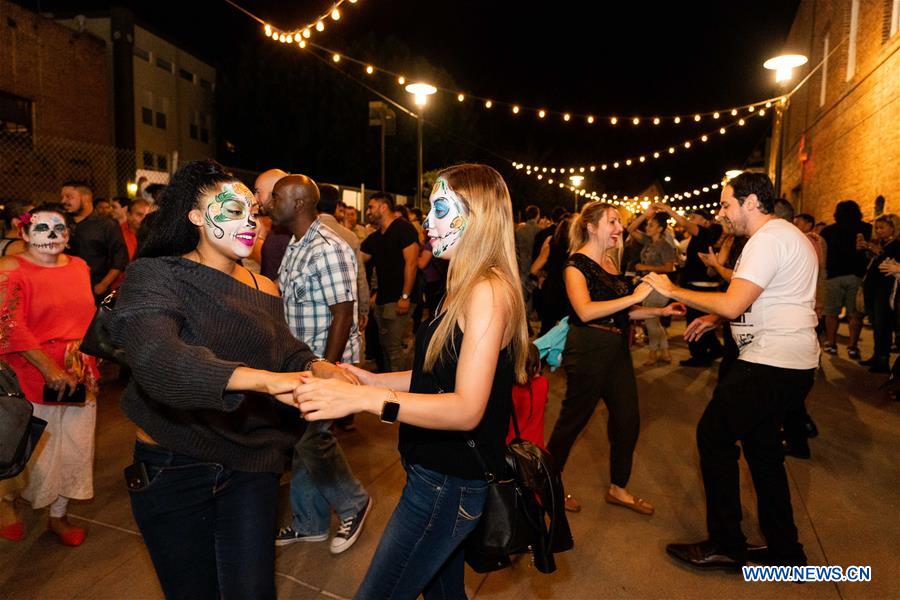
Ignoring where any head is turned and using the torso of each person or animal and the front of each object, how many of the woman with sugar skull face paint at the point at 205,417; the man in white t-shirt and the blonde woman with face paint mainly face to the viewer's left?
2

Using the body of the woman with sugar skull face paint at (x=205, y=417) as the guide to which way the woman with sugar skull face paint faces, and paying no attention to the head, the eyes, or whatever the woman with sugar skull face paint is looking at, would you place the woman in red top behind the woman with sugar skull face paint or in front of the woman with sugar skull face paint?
behind

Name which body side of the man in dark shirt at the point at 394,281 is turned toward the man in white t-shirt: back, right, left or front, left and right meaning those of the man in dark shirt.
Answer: left

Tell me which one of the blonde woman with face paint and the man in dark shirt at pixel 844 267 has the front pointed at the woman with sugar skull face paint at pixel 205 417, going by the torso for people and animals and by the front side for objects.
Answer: the blonde woman with face paint

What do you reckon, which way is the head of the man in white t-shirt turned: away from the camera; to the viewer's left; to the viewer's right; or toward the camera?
to the viewer's left

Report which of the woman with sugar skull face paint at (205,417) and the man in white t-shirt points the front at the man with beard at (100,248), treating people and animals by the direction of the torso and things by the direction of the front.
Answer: the man in white t-shirt

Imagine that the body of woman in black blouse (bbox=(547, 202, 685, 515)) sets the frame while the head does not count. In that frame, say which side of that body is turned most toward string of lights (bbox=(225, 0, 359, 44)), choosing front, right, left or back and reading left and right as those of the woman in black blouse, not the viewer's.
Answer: back

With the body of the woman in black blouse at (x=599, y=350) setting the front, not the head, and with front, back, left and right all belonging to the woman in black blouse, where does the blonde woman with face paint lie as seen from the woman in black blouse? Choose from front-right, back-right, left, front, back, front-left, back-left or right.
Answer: front-right

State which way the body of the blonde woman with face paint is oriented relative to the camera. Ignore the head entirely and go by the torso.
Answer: to the viewer's left

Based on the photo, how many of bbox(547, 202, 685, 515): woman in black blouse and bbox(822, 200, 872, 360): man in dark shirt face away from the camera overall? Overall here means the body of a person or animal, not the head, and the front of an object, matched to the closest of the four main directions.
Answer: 1

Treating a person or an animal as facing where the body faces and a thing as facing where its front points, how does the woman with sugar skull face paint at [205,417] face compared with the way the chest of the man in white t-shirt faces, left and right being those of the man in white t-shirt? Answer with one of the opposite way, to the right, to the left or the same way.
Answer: the opposite way

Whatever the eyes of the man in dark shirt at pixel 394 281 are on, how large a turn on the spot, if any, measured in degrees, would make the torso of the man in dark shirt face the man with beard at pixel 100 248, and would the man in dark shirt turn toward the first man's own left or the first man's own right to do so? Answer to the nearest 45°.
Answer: approximately 45° to the first man's own right

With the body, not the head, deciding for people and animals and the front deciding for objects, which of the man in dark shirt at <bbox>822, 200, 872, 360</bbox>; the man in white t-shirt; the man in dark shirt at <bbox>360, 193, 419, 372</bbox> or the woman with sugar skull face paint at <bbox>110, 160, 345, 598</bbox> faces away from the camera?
the man in dark shirt at <bbox>822, 200, 872, 360</bbox>
